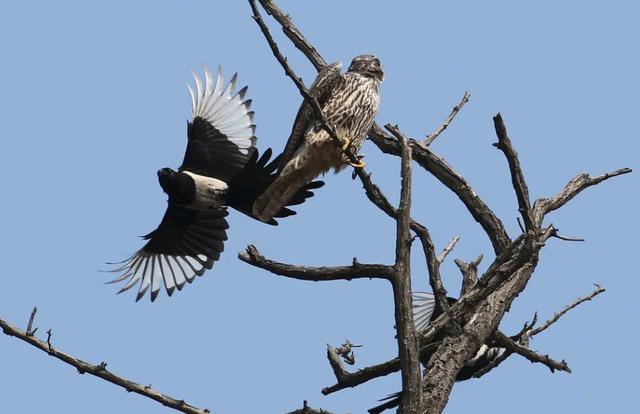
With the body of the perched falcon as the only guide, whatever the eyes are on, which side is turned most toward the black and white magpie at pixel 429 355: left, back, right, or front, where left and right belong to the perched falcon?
left
